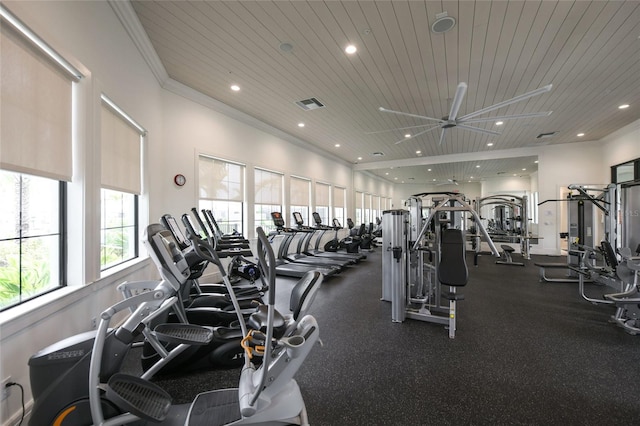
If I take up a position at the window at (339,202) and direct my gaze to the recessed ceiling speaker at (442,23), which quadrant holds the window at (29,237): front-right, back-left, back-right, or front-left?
front-right

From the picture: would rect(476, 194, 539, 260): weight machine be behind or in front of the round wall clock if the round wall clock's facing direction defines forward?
in front

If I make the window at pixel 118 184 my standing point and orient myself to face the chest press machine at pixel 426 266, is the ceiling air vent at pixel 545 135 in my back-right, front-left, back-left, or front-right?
front-left

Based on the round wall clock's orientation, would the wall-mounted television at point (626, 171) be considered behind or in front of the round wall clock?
in front

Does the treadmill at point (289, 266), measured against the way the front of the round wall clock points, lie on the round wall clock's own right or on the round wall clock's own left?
on the round wall clock's own left

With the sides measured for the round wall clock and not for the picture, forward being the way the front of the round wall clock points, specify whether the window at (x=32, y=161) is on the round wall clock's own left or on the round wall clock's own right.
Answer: on the round wall clock's own right

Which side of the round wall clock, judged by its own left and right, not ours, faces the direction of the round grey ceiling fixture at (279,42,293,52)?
front

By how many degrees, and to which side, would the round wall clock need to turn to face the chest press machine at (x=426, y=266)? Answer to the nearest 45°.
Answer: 0° — it already faces it

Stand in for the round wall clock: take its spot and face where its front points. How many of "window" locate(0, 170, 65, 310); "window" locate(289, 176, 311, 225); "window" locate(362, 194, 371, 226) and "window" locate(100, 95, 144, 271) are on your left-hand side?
2

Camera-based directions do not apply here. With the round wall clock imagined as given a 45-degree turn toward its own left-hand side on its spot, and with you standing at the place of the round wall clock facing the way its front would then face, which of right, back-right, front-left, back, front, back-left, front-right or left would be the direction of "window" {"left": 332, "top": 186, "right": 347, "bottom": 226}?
front-left

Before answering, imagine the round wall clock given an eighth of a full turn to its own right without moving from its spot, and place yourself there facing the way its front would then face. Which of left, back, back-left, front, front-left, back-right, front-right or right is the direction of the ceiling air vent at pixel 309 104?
left

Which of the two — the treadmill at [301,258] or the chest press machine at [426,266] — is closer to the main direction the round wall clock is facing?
the chest press machine

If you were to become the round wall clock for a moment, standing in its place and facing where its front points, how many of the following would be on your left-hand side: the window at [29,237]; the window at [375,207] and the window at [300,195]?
2

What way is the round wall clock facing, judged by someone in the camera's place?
facing the viewer and to the right of the viewer

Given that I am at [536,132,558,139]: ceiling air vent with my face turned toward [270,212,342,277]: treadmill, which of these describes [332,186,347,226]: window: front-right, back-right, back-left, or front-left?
front-right

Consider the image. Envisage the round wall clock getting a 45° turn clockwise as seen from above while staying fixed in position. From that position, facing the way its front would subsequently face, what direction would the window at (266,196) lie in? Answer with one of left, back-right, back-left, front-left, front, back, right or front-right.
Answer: back-left

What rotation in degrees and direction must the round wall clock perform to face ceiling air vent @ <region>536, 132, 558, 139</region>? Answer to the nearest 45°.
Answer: approximately 45° to its left

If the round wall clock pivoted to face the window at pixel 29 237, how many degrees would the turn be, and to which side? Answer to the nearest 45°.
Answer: approximately 45° to its right

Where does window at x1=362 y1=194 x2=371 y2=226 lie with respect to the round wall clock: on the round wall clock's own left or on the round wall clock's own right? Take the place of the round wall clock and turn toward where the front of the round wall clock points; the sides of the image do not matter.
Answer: on the round wall clock's own left

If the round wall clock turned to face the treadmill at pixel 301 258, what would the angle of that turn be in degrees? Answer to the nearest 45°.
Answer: approximately 45° to its left
